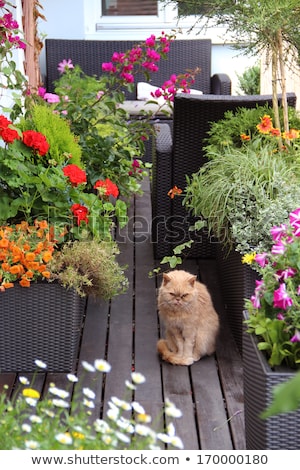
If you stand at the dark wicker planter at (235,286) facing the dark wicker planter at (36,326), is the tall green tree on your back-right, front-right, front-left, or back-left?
back-right

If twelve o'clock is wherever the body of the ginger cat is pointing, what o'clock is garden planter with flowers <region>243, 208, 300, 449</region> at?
The garden planter with flowers is roughly at 10 o'clock from the ginger cat.

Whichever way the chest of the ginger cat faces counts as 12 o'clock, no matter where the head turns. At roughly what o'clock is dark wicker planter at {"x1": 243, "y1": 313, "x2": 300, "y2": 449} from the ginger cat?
The dark wicker planter is roughly at 10 o'clock from the ginger cat.

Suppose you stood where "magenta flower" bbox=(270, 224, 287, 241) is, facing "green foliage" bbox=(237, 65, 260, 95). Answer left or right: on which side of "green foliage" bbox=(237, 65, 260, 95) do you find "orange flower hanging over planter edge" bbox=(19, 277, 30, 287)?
left

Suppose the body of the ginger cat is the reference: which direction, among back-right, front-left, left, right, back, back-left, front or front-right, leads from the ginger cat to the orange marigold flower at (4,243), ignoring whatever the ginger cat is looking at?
front-right

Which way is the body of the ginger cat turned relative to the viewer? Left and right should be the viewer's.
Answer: facing the viewer and to the left of the viewer

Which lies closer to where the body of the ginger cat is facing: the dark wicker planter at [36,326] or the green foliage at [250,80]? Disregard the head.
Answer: the dark wicker planter

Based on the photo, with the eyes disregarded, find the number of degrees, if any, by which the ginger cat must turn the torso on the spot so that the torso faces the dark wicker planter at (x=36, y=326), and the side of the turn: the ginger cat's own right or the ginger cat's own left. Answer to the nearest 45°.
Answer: approximately 45° to the ginger cat's own right

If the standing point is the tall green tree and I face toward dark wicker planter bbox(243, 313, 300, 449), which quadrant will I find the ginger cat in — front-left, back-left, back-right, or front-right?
front-right

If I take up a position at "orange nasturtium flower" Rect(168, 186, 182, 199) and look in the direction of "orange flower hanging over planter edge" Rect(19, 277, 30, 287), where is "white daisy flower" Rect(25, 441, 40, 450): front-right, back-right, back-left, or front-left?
front-left

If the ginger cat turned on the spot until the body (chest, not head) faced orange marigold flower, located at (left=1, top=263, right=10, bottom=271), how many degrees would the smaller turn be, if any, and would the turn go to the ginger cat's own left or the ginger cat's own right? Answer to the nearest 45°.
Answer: approximately 45° to the ginger cat's own right

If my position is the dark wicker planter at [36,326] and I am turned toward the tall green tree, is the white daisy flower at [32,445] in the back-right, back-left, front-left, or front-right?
back-right
